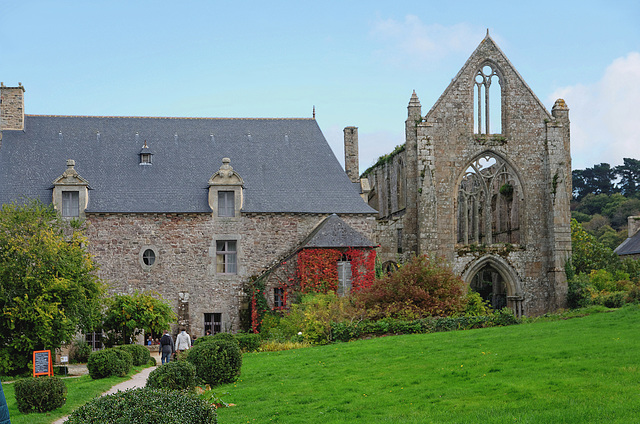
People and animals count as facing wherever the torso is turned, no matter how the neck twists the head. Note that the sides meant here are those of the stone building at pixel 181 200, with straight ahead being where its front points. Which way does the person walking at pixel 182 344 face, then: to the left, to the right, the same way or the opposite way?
the opposite way

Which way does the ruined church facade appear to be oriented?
toward the camera

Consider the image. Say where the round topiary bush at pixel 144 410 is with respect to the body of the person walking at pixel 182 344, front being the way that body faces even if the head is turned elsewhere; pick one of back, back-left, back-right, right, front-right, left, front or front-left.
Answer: back

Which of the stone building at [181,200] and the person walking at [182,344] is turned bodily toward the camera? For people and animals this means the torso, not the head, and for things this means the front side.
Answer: the stone building

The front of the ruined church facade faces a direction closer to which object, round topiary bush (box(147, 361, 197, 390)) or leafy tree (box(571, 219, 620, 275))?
the round topiary bush

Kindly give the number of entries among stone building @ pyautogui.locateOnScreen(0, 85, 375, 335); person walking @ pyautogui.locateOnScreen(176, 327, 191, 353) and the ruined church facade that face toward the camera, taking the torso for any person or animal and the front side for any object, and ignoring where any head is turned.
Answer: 2

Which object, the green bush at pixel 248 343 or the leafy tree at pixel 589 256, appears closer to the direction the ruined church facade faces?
the green bush

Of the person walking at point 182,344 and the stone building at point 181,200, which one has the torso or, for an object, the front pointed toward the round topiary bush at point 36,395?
the stone building

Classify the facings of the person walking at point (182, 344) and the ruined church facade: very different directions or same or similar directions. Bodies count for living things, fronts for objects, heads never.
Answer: very different directions

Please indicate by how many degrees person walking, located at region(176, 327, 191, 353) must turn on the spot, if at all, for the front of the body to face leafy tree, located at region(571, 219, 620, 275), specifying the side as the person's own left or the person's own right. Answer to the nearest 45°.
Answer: approximately 45° to the person's own right

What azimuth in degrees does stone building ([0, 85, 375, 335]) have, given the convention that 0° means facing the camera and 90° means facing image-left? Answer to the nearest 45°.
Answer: approximately 0°

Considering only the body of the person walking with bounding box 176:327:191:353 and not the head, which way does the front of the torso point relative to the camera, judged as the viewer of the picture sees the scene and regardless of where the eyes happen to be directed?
away from the camera

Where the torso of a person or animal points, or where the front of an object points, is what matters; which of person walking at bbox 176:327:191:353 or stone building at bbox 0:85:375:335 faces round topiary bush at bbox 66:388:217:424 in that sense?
the stone building

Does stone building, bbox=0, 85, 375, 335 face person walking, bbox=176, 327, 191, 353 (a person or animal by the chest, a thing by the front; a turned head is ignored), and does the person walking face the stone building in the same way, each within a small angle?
yes

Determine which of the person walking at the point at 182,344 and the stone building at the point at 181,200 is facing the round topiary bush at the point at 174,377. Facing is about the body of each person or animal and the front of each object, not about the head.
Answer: the stone building

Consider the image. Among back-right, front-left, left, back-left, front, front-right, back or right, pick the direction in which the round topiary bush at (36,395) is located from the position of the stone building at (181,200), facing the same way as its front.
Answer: front

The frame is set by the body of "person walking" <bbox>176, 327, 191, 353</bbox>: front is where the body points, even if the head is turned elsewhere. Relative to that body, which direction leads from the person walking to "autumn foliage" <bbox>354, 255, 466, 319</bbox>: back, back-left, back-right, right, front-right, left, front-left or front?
right
